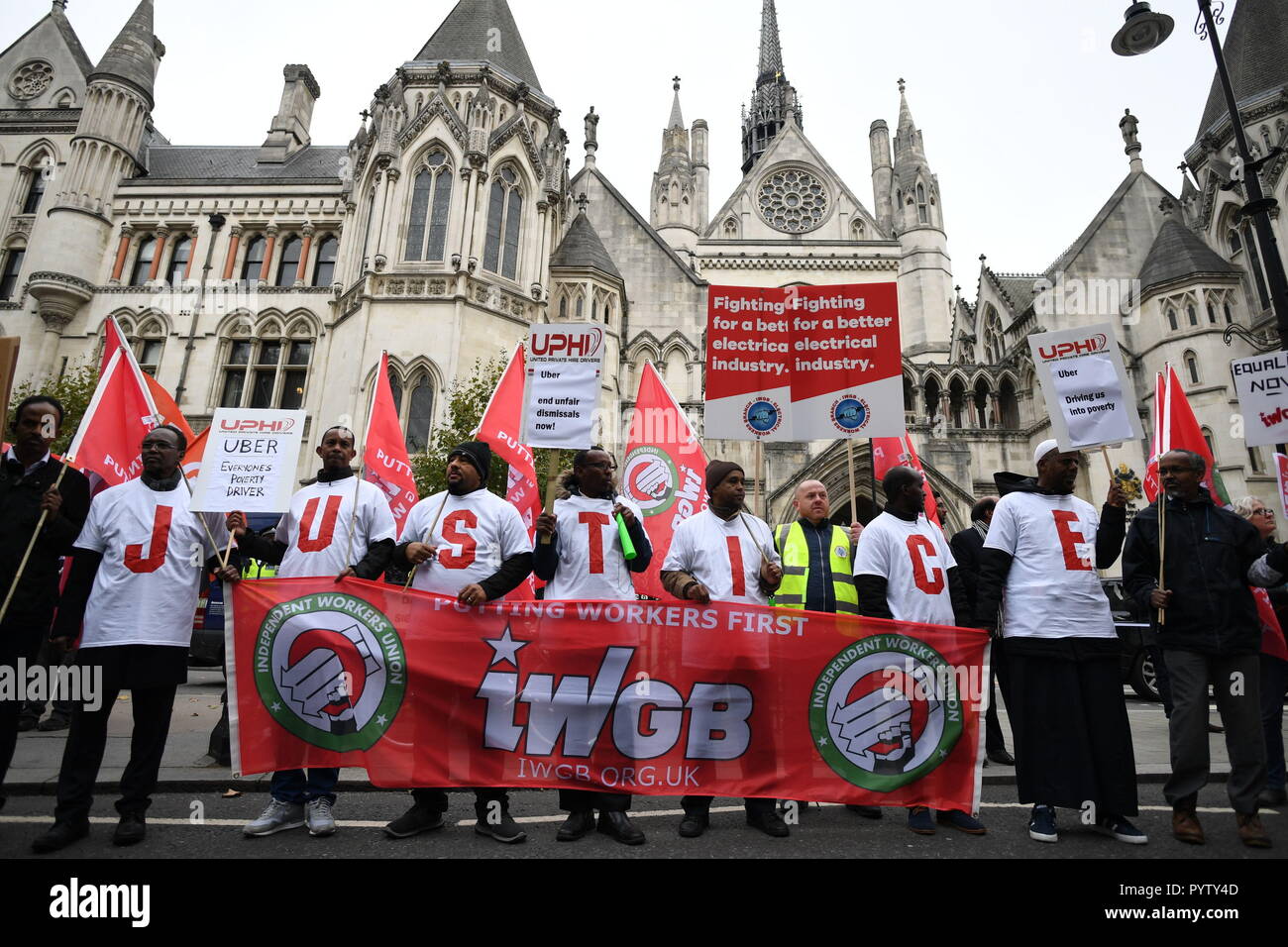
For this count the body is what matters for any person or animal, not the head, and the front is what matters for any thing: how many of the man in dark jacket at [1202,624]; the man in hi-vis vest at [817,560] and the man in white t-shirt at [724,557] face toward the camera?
3

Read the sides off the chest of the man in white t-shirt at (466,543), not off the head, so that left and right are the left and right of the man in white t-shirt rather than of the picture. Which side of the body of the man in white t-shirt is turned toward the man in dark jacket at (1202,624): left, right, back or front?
left

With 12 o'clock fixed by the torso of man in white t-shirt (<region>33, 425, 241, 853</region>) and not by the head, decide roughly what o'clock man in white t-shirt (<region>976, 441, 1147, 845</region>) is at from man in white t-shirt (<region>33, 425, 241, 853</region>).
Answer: man in white t-shirt (<region>976, 441, 1147, 845</region>) is roughly at 10 o'clock from man in white t-shirt (<region>33, 425, 241, 853</region>).

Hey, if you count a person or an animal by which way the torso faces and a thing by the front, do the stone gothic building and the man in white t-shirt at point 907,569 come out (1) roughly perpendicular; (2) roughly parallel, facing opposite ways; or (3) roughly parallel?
roughly parallel

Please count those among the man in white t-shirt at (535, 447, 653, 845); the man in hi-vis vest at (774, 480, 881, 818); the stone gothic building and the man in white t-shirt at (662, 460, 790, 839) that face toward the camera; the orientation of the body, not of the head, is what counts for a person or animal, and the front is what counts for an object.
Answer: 4

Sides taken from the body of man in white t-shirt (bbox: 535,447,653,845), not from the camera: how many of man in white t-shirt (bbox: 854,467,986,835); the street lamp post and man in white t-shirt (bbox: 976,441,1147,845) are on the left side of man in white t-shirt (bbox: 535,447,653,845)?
3

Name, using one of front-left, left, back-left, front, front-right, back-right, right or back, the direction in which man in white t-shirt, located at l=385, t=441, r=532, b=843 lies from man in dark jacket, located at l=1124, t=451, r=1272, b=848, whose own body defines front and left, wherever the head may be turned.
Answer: front-right

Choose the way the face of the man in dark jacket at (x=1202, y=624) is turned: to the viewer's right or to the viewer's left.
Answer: to the viewer's left

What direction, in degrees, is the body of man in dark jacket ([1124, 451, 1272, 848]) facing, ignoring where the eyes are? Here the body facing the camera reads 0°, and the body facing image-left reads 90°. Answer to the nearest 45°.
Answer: approximately 0°

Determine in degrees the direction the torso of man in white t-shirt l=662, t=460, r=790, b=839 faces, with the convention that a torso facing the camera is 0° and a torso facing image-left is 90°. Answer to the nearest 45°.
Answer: approximately 0°

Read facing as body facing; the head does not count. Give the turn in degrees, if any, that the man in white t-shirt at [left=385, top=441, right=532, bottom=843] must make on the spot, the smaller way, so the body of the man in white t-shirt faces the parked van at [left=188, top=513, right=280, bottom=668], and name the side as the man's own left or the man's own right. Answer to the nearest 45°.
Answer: approximately 135° to the man's own right

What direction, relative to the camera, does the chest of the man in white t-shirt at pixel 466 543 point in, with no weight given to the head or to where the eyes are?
toward the camera

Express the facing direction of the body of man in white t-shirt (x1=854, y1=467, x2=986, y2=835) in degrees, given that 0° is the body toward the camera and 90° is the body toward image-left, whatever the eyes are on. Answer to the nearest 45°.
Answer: approximately 315°

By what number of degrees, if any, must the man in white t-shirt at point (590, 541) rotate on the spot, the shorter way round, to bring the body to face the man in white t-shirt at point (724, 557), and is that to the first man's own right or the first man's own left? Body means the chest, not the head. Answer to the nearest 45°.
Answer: approximately 90° to the first man's own left

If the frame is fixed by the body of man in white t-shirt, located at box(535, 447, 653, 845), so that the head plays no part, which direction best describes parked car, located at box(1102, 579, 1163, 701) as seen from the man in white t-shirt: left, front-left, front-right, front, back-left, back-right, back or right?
back-left

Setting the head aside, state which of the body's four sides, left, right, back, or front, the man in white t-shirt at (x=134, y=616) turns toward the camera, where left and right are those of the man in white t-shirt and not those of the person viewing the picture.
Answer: front

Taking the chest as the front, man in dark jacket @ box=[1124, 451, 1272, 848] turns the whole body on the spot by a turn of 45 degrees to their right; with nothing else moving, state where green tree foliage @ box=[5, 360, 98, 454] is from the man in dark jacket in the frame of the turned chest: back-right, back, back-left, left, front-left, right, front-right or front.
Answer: front-right
